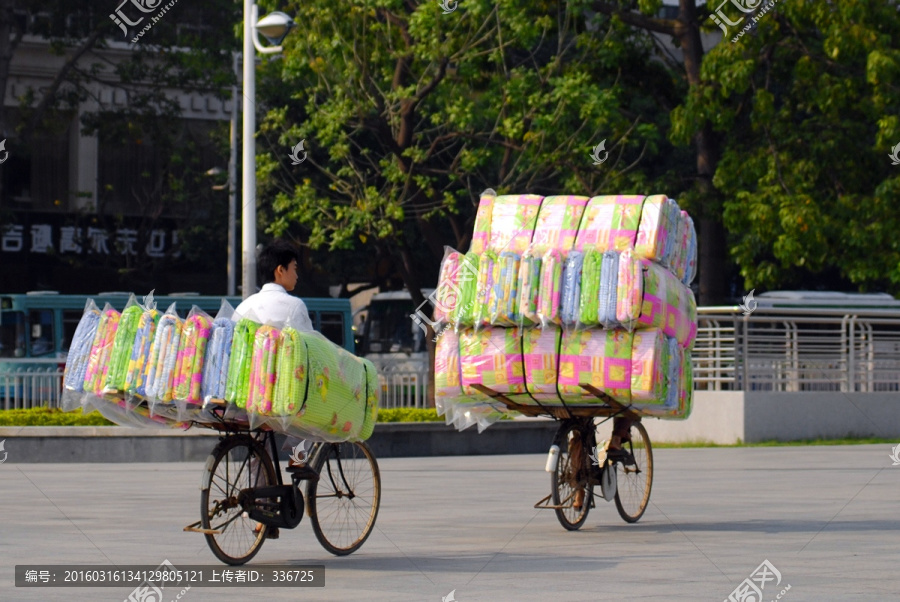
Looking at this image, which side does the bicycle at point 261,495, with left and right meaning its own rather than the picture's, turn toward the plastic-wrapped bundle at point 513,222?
front

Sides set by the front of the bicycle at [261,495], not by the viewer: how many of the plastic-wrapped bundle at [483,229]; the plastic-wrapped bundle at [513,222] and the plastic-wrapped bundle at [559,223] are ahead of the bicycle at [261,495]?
3

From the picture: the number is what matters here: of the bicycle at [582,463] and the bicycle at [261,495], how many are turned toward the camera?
0

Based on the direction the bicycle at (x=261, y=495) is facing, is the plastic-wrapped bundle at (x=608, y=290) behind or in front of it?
in front

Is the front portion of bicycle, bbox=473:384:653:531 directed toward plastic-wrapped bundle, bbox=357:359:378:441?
no

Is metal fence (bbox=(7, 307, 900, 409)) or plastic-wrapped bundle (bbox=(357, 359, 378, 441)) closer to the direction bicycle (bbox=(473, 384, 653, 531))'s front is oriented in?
the metal fence

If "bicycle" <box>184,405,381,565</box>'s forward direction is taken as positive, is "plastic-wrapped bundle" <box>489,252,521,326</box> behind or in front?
in front

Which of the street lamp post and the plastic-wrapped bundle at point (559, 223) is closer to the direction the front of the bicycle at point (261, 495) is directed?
the plastic-wrapped bundle

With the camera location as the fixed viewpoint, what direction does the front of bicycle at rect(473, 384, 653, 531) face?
facing away from the viewer and to the right of the viewer

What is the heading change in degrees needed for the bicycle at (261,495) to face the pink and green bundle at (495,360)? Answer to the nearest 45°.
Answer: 0° — it already faces it

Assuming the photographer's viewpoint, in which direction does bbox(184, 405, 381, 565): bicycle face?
facing away from the viewer and to the right of the viewer

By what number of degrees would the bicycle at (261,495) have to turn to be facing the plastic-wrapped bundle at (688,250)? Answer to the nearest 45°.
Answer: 0° — it already faces it
